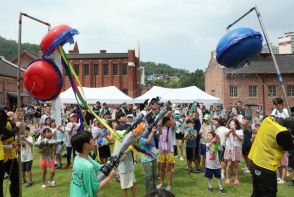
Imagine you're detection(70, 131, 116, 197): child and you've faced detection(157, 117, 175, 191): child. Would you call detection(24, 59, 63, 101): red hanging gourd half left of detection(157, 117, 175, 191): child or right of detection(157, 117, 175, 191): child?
left

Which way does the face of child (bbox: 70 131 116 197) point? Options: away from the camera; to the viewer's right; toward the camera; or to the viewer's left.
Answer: to the viewer's right

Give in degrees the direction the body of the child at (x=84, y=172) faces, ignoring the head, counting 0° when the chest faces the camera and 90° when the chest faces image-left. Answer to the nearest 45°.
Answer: approximately 225°

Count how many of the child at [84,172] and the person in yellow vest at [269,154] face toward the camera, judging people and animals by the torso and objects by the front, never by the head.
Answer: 0

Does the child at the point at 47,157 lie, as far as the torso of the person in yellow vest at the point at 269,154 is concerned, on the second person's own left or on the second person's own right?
on the second person's own left

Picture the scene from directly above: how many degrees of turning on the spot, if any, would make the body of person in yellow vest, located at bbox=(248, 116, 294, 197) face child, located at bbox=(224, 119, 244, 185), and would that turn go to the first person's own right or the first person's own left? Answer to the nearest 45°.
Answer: approximately 45° to the first person's own left

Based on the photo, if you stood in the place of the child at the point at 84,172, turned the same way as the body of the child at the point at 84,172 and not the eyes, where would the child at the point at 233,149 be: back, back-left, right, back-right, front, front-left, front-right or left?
front
